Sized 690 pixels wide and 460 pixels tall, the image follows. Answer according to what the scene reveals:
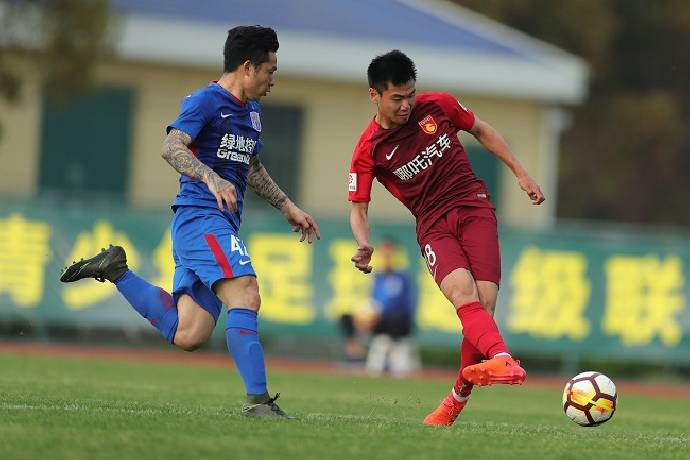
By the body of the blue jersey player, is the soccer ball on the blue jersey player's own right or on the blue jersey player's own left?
on the blue jersey player's own left

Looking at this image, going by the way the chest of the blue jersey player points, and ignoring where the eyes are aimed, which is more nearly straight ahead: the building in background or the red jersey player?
the red jersey player

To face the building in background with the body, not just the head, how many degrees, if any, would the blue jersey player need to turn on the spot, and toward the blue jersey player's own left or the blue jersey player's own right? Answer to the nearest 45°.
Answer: approximately 135° to the blue jersey player's own left

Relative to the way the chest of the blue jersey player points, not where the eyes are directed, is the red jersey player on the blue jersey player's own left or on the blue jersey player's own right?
on the blue jersey player's own left

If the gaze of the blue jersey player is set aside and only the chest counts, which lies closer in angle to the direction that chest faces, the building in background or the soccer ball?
the soccer ball

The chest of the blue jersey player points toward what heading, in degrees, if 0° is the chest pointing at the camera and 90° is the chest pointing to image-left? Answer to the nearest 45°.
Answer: approximately 315°
